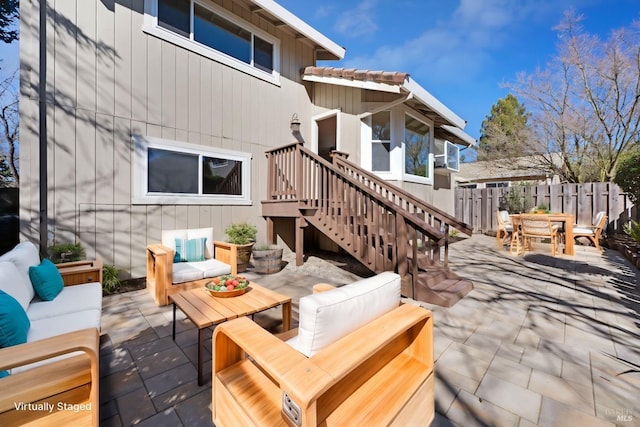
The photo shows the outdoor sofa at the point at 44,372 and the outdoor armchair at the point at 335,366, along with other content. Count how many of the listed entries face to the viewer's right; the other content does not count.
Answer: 1

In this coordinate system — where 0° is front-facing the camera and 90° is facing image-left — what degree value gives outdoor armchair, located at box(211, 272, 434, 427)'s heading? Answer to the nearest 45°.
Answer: approximately 135°

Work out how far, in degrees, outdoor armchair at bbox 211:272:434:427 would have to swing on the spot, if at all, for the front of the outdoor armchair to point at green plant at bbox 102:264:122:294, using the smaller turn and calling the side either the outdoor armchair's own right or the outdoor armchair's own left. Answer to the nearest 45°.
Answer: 0° — it already faces it

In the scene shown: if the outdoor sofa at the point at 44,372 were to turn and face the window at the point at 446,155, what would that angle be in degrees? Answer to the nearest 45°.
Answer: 0° — it already faces it

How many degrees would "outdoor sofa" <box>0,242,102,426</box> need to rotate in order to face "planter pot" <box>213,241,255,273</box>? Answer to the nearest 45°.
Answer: approximately 45° to its left

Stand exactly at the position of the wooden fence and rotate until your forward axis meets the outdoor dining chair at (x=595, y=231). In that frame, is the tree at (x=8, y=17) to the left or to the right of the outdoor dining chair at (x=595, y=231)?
right

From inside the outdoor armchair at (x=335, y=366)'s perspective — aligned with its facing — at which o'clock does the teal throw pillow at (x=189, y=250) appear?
The teal throw pillow is roughly at 12 o'clock from the outdoor armchair.

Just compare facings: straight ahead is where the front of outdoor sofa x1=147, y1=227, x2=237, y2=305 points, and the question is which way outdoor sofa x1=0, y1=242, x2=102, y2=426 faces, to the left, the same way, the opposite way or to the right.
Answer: to the left

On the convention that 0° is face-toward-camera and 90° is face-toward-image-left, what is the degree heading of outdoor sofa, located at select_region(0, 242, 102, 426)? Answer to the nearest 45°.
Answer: approximately 270°

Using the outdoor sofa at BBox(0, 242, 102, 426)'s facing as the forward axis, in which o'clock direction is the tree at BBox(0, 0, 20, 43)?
The tree is roughly at 9 o'clock from the outdoor sofa.

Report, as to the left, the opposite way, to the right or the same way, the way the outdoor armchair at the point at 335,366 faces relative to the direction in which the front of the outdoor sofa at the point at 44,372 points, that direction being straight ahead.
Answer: to the left
